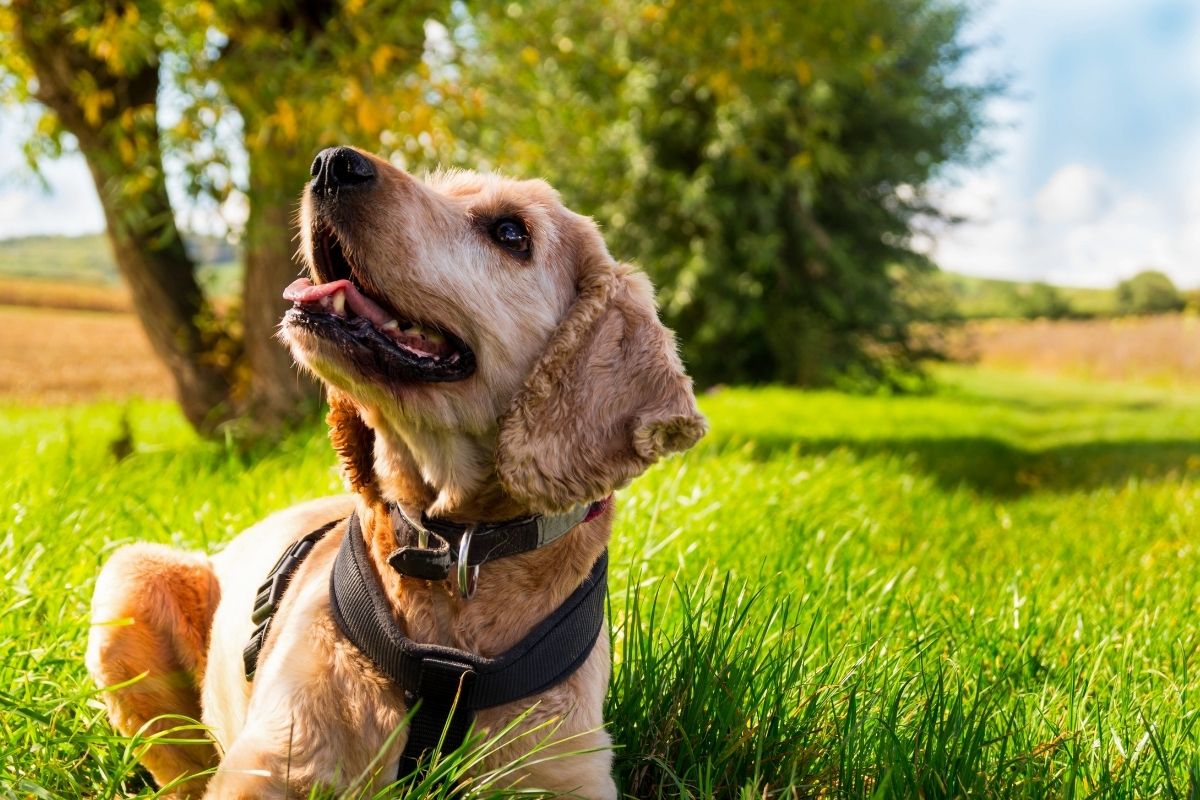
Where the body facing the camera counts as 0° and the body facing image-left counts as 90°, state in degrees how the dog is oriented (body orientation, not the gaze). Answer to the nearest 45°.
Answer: approximately 315°

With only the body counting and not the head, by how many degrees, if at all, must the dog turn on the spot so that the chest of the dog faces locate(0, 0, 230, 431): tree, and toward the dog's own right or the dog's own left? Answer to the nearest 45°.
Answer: approximately 135° to the dog's own left

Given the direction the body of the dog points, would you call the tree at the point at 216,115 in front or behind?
behind

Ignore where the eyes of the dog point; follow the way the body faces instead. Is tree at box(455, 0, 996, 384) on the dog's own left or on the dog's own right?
on the dog's own left
